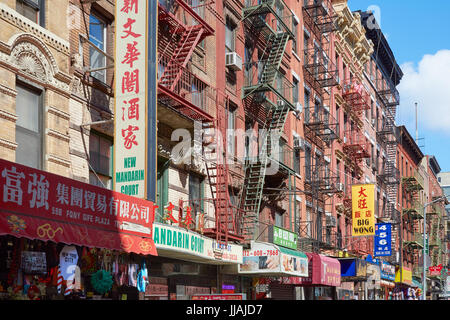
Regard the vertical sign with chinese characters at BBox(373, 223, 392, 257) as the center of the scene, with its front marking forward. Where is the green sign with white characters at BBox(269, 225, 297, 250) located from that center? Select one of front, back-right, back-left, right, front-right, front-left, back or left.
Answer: front

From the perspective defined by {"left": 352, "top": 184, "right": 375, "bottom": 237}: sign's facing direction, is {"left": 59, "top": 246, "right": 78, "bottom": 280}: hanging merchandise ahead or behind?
ahead

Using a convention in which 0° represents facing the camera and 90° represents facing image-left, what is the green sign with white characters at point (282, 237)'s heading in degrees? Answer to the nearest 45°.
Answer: approximately 315°

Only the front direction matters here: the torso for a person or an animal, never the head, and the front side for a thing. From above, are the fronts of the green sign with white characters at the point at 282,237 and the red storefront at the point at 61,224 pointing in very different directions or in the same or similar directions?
same or similar directions

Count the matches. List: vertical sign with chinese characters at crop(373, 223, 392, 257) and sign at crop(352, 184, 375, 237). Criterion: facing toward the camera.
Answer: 2

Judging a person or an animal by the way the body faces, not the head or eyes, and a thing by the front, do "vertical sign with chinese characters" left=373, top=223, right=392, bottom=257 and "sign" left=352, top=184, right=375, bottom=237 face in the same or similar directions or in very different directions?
same or similar directions

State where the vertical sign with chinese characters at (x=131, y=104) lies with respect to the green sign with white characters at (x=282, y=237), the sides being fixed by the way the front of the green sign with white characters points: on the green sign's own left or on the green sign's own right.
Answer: on the green sign's own right

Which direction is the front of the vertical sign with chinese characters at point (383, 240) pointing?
toward the camera

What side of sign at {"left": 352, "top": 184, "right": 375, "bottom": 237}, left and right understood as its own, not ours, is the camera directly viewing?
front

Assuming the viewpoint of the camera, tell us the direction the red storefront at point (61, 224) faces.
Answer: facing the viewer and to the right of the viewer

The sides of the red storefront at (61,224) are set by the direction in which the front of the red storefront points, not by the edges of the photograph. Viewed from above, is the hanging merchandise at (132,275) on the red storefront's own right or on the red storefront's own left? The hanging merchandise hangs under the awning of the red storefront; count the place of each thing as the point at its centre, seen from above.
on the red storefront's own left

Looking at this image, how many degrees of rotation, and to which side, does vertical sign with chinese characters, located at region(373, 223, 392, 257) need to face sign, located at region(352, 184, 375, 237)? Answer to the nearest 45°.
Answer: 0° — it already faces it
